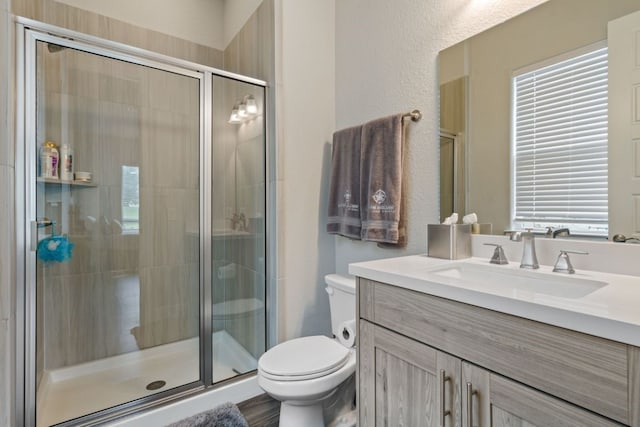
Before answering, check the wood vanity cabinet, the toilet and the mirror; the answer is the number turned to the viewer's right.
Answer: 0

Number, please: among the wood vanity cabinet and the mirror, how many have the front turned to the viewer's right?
0

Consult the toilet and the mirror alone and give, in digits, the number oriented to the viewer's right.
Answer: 0

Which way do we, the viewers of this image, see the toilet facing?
facing the viewer and to the left of the viewer

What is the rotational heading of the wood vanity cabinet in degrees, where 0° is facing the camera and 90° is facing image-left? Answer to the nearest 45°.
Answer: approximately 45°

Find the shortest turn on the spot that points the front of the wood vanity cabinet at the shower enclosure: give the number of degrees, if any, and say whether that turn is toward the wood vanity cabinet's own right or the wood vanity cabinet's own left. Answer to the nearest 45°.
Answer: approximately 45° to the wood vanity cabinet's own right

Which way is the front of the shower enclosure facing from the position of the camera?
facing the viewer and to the right of the viewer

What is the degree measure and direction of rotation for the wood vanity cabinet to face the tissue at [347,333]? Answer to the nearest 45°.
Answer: approximately 90° to its right

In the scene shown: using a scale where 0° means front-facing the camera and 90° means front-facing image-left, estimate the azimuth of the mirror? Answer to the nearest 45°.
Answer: approximately 45°

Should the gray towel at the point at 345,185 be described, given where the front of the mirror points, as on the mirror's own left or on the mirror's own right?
on the mirror's own right
